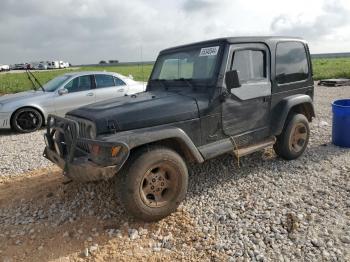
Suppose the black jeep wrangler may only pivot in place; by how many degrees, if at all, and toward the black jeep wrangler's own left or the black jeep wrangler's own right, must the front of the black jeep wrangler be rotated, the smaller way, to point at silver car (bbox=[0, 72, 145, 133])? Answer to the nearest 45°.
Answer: approximately 90° to the black jeep wrangler's own right

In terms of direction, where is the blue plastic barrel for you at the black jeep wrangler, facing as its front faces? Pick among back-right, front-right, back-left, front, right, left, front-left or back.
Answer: back

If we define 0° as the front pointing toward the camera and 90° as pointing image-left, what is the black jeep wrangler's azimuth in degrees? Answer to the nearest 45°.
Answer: approximately 45°
